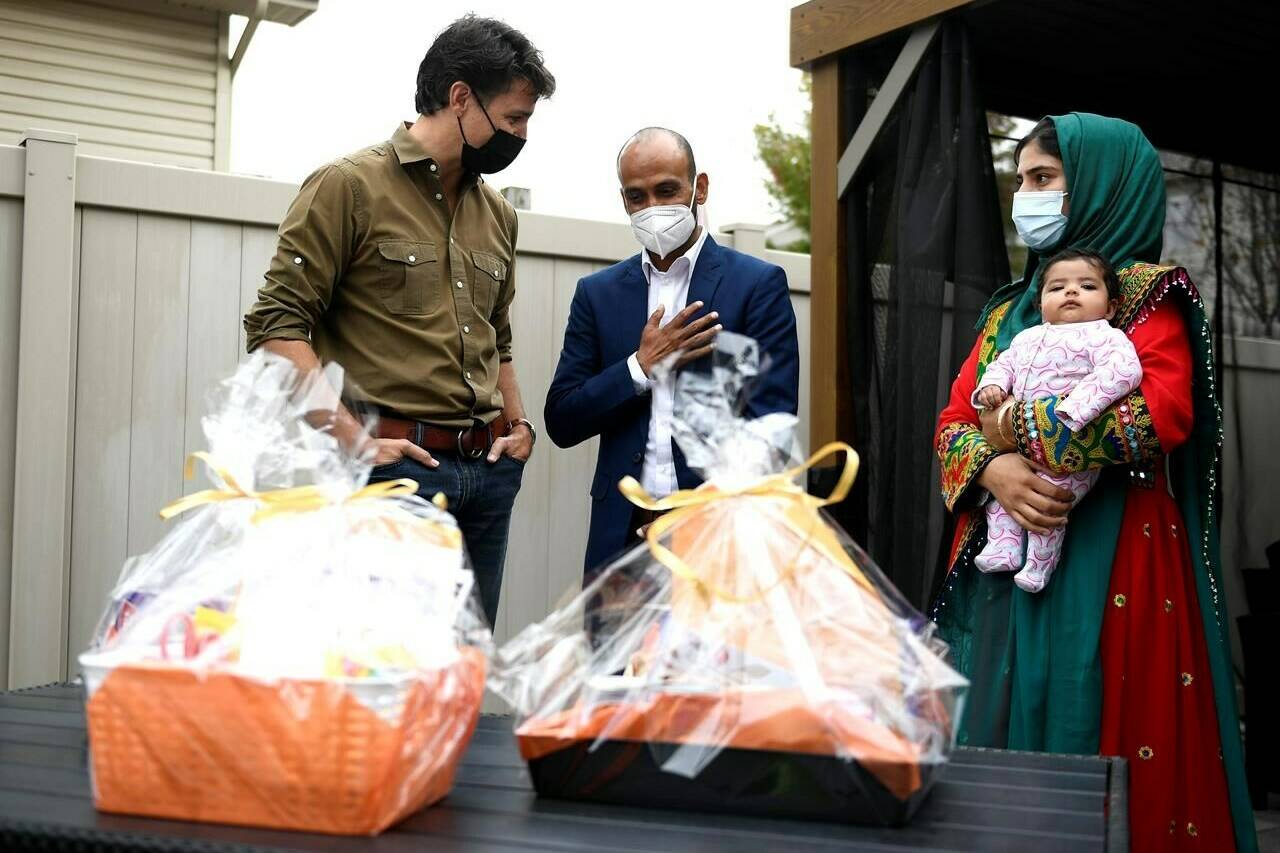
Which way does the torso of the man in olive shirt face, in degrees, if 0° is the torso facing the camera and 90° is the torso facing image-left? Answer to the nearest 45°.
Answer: approximately 315°

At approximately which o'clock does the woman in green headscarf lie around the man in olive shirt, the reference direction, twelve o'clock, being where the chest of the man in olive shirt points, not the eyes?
The woman in green headscarf is roughly at 11 o'clock from the man in olive shirt.

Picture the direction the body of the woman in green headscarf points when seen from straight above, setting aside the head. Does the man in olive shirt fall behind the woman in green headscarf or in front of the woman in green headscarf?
in front

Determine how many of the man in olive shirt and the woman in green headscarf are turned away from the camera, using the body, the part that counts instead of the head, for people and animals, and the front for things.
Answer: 0

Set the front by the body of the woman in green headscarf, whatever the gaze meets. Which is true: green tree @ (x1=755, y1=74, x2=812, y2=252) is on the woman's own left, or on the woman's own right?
on the woman's own right

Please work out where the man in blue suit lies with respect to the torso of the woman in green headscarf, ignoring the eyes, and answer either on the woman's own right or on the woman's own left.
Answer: on the woman's own right
